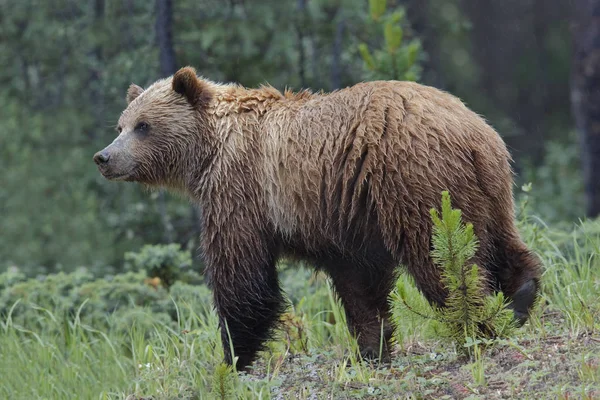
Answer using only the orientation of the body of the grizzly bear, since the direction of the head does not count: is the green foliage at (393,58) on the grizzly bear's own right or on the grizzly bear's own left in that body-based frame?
on the grizzly bear's own right

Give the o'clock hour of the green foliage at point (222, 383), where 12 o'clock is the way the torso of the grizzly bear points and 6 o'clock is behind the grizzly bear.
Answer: The green foliage is roughly at 10 o'clock from the grizzly bear.

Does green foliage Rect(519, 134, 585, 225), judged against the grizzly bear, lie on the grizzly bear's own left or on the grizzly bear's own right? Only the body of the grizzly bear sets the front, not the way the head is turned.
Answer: on the grizzly bear's own right

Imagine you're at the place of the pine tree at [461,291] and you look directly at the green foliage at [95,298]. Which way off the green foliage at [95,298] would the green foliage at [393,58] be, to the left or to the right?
right

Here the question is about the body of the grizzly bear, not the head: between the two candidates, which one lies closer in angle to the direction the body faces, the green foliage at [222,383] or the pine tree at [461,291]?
the green foliage

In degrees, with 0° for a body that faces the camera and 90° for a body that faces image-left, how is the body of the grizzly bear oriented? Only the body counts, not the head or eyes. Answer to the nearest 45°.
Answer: approximately 90°

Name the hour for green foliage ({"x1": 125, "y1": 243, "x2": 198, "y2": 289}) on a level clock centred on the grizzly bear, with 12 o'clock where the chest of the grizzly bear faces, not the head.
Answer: The green foliage is roughly at 2 o'clock from the grizzly bear.

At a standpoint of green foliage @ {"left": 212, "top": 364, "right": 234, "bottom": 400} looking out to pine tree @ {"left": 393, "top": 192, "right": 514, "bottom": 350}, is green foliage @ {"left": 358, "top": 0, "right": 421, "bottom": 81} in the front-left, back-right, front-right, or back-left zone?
front-left
